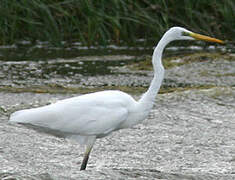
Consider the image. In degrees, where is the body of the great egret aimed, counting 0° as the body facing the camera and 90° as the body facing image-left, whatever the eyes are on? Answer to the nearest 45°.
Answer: approximately 270°
